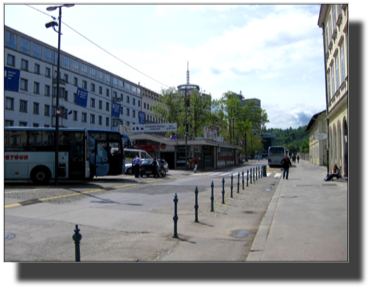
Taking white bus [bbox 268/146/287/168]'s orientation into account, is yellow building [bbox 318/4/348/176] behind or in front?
behind

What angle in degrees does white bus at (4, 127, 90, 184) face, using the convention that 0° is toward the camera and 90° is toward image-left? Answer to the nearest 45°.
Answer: approximately 270°

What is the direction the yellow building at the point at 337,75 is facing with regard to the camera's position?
facing to the left of the viewer

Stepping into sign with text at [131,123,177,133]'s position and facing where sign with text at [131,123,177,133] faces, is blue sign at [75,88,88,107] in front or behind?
in front

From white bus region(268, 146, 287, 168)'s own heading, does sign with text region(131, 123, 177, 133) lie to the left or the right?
on its left

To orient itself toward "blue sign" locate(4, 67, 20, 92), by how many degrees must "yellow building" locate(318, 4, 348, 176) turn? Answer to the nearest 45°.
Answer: approximately 45° to its left

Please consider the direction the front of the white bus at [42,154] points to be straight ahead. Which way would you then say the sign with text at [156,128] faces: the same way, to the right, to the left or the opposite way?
to the right

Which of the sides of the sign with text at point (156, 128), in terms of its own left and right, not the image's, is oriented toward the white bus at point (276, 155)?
left

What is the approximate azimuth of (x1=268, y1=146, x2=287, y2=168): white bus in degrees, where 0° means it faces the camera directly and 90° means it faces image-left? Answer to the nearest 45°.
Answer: approximately 180°

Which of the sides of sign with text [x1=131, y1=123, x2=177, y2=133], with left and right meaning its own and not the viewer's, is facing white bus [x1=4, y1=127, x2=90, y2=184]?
front

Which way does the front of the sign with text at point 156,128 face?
toward the camera

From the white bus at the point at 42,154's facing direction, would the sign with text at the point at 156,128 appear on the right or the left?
on its left
